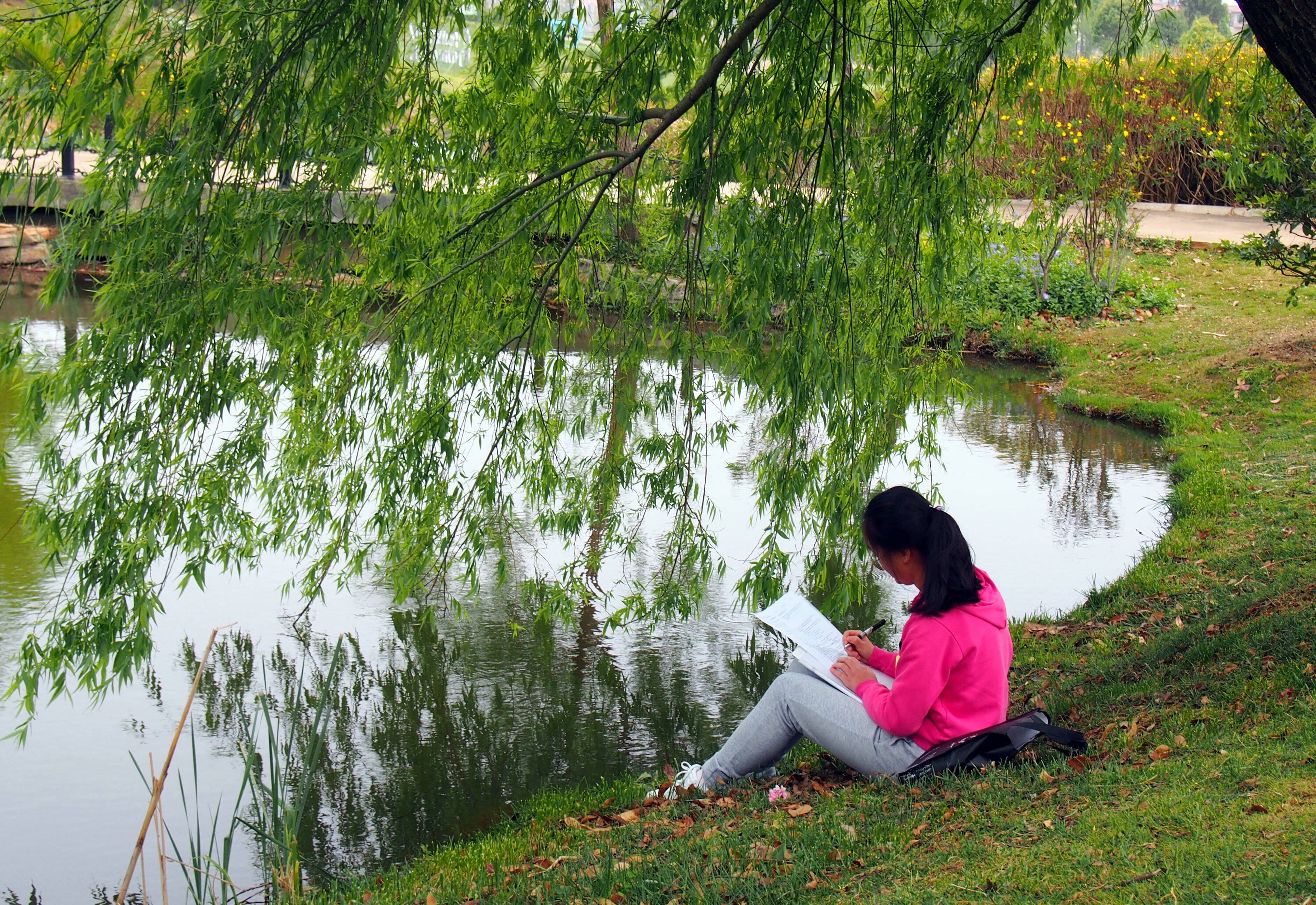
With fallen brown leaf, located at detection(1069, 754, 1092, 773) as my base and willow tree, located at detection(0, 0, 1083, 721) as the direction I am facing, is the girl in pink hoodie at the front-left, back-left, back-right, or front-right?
front-left

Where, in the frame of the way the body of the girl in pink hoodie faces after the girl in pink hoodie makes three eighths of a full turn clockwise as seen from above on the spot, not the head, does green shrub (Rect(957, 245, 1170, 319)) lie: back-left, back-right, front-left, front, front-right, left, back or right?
front-left

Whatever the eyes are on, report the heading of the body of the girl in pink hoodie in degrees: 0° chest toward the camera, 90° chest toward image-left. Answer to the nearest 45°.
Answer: approximately 90°

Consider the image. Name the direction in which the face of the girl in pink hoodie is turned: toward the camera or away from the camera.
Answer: away from the camera
